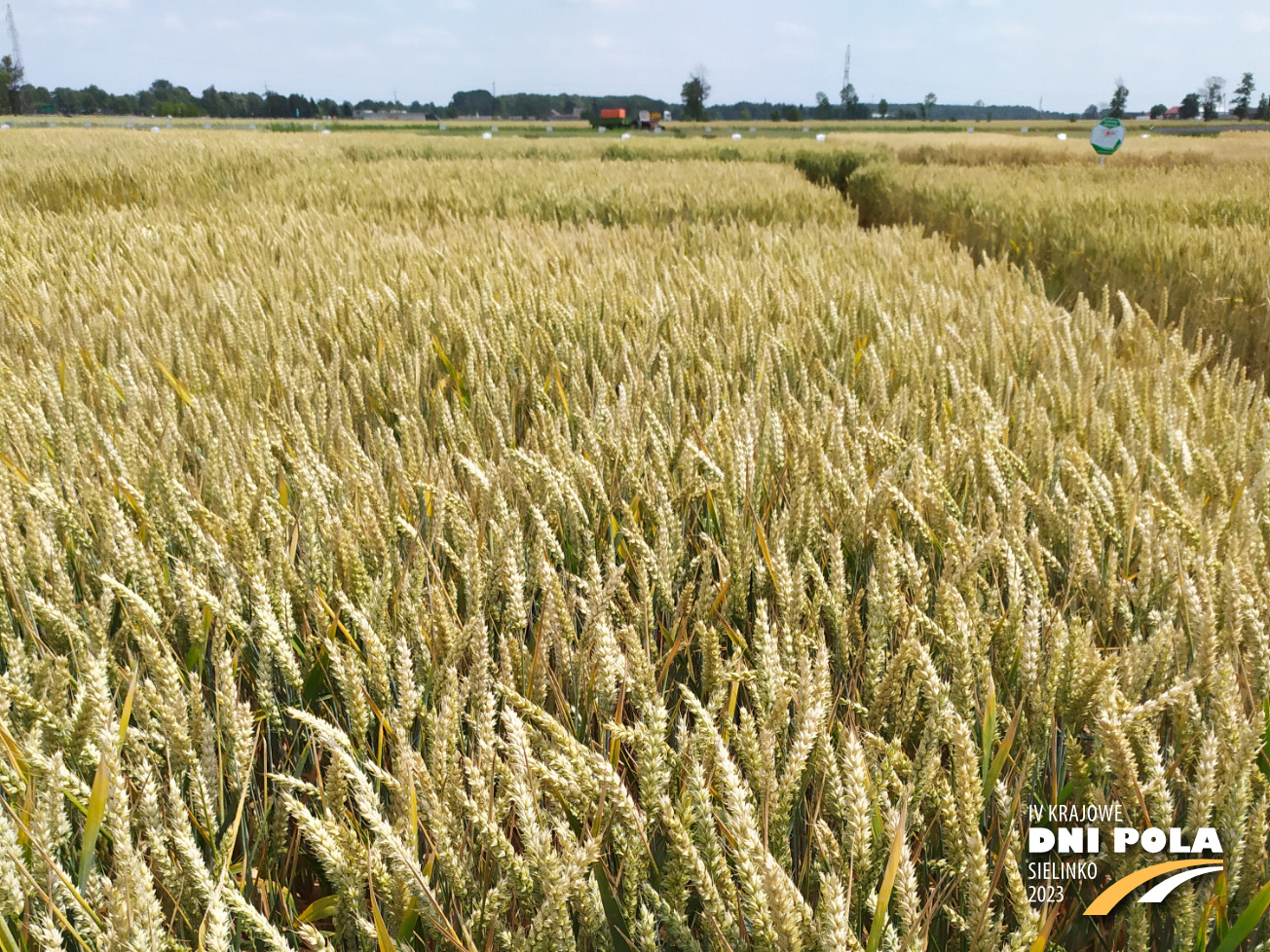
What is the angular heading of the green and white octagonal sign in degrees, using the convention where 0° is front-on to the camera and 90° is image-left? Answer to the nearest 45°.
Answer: approximately 0°
